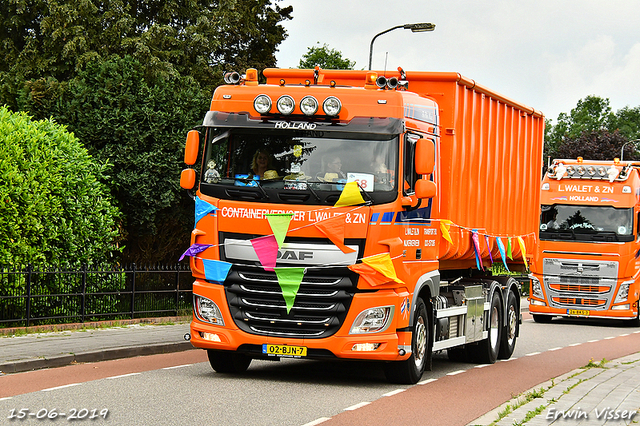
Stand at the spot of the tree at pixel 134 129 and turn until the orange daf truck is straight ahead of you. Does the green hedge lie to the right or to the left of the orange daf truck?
right

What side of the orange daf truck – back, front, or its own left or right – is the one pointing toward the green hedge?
right

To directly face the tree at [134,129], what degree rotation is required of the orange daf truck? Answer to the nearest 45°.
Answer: approximately 90° to its right

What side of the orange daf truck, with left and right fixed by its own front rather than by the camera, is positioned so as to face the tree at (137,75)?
right

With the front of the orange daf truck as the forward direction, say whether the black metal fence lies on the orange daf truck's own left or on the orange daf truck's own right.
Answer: on the orange daf truck's own right

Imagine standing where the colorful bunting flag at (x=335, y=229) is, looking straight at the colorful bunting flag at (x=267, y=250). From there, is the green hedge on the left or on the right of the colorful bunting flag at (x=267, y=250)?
right

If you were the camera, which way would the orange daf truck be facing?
facing the viewer and to the left of the viewer
